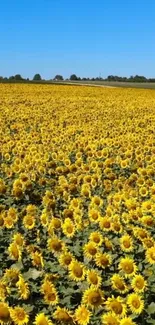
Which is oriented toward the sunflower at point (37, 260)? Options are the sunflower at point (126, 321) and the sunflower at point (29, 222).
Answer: the sunflower at point (29, 222)

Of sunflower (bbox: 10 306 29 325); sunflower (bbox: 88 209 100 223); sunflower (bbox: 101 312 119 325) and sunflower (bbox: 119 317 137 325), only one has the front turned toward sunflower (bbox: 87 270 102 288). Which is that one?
sunflower (bbox: 88 209 100 223)

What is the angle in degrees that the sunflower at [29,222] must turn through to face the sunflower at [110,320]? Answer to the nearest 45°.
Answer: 0° — it already faces it

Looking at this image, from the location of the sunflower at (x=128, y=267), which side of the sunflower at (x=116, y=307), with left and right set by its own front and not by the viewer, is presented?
back

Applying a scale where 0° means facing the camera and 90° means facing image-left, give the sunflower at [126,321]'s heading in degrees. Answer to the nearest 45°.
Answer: approximately 0°

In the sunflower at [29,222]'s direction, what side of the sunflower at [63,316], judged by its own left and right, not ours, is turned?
back

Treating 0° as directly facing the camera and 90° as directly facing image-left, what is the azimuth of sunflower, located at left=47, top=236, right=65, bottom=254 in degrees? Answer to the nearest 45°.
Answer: approximately 0°

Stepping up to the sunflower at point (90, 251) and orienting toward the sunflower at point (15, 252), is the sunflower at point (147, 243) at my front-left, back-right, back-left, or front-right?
back-right
